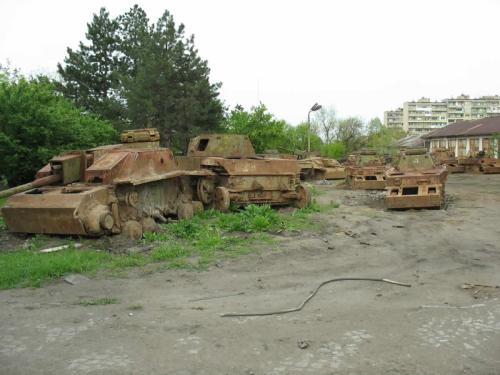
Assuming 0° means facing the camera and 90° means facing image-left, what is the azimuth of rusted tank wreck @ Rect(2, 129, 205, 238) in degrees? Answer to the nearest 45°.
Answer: approximately 45°

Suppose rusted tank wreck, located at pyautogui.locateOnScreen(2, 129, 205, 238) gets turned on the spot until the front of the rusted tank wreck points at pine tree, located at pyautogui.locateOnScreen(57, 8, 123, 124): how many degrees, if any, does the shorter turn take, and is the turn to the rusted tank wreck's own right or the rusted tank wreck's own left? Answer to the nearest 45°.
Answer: approximately 135° to the rusted tank wreck's own right

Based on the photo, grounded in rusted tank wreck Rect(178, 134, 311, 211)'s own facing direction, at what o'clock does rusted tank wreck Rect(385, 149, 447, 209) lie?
rusted tank wreck Rect(385, 149, 447, 209) is roughly at 4 o'clock from rusted tank wreck Rect(178, 134, 311, 211).

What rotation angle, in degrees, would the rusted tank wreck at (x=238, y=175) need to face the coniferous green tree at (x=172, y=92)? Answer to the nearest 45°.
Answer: approximately 45° to its right

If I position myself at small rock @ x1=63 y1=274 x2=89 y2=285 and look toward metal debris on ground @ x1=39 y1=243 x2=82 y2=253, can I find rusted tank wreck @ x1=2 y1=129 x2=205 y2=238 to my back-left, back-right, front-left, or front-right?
front-right

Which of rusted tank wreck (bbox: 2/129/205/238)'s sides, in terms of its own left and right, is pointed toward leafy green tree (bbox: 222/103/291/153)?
back

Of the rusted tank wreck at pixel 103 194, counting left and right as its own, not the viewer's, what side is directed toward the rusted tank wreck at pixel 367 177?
back

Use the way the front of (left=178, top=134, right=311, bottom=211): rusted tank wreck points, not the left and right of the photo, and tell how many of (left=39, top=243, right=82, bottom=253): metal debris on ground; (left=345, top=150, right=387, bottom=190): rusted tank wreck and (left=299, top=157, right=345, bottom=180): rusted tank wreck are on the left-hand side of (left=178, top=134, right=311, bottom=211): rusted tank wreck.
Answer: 1

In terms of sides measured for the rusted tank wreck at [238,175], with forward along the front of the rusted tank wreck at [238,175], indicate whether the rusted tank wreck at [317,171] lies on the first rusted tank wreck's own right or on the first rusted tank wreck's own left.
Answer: on the first rusted tank wreck's own right

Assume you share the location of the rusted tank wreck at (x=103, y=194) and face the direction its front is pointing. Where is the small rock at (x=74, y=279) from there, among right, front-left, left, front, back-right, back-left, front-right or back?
front-left

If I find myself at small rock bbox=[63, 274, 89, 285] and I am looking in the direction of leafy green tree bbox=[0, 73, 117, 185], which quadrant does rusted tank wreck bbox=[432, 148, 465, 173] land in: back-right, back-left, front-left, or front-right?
front-right

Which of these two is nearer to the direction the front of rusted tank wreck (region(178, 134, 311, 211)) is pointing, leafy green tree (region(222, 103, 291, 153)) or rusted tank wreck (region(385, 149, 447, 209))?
the leafy green tree

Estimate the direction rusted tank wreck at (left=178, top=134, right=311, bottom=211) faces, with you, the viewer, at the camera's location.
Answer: facing away from the viewer and to the left of the viewer

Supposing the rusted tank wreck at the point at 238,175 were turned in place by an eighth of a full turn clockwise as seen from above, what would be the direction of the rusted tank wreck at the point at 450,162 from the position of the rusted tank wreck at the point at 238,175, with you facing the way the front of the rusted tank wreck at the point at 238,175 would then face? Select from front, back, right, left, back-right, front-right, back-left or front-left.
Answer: front-right

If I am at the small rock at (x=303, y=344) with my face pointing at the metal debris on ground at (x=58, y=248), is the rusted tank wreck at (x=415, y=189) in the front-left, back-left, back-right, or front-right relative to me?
front-right

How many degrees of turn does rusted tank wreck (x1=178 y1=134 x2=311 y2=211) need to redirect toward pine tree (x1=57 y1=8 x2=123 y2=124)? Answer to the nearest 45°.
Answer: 0° — it already faces it

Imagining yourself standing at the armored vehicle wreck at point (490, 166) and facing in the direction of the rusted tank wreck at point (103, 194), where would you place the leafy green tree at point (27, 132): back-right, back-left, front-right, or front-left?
front-right

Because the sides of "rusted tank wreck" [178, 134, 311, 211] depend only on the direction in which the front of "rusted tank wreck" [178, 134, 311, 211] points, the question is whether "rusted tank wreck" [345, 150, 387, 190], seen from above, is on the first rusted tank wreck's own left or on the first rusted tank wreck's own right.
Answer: on the first rusted tank wreck's own right
